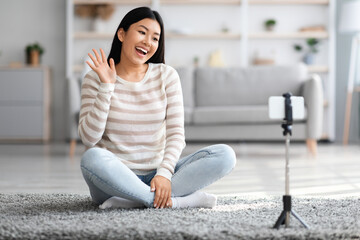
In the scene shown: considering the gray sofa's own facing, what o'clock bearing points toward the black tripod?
The black tripod is roughly at 12 o'clock from the gray sofa.

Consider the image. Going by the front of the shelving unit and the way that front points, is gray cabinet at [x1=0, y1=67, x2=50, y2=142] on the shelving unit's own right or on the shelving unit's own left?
on the shelving unit's own right

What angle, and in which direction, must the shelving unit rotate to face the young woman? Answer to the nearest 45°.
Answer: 0° — it already faces them

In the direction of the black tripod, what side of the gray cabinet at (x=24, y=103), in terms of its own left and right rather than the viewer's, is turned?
front

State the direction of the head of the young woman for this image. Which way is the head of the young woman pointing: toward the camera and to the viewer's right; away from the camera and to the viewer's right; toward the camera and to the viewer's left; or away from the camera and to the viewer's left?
toward the camera and to the viewer's right

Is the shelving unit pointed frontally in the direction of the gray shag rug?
yes

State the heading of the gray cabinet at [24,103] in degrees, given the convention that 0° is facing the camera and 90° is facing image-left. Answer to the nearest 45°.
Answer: approximately 0°

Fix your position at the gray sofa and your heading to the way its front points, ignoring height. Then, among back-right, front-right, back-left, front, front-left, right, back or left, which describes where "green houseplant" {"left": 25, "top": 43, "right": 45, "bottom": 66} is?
back-right
